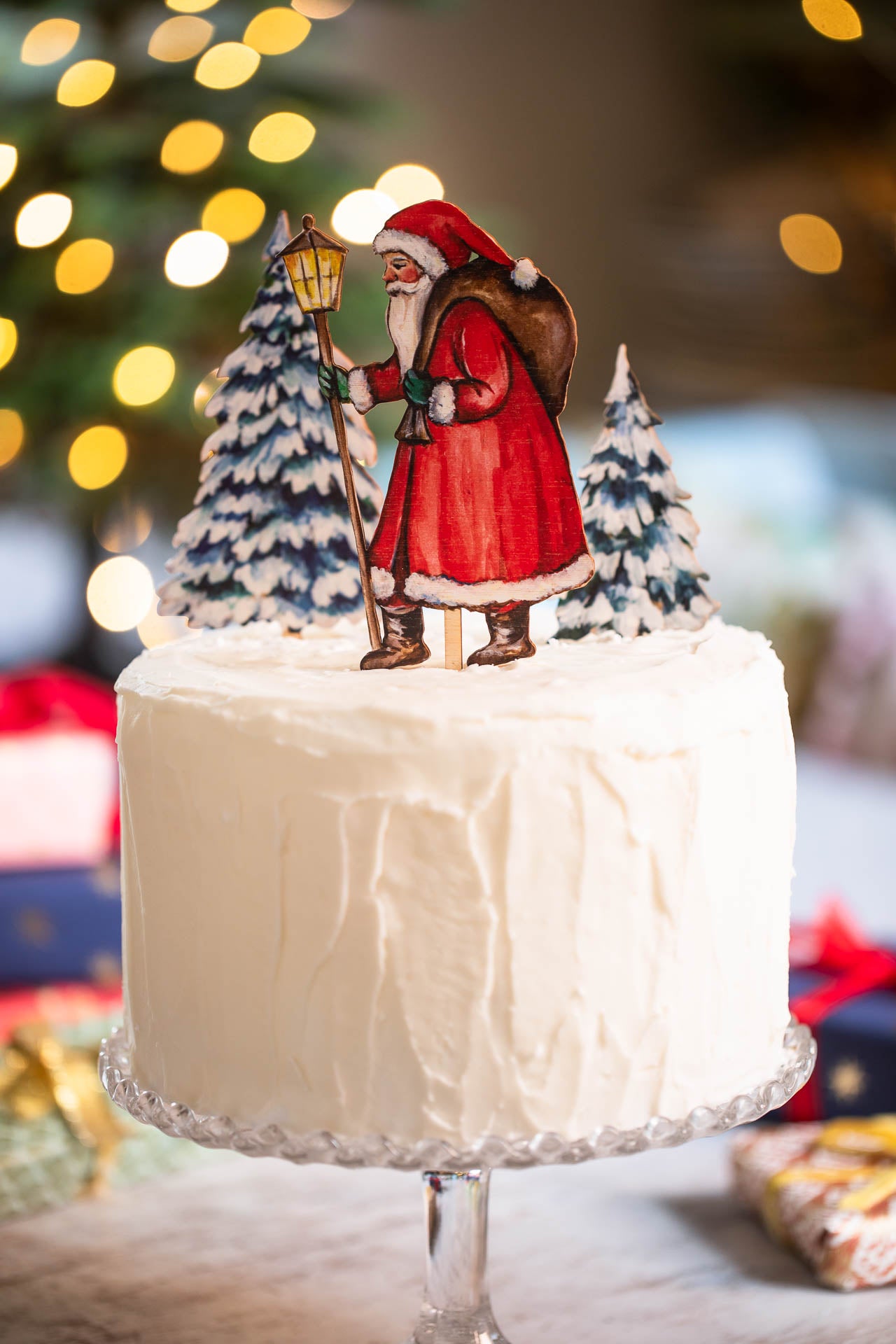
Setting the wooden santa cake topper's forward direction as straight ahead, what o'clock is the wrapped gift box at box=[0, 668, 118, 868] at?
The wrapped gift box is roughly at 2 o'clock from the wooden santa cake topper.

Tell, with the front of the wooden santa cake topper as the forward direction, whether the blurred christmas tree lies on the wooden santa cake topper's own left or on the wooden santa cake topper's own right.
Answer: on the wooden santa cake topper's own right

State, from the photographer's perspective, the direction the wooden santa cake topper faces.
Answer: facing to the left of the viewer

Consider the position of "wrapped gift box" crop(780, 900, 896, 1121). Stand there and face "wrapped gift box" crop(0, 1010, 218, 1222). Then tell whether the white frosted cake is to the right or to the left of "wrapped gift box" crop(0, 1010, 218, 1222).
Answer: left
